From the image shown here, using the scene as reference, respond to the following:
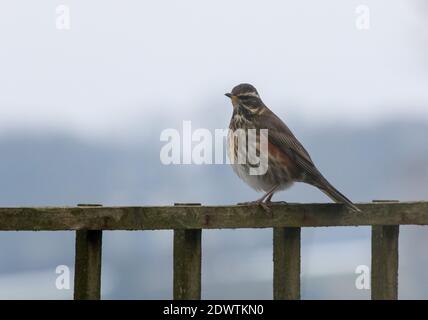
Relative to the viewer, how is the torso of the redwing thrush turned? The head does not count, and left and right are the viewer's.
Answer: facing to the left of the viewer
